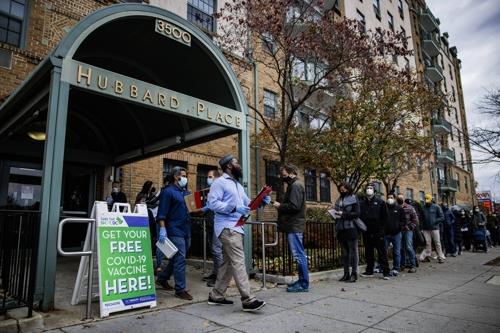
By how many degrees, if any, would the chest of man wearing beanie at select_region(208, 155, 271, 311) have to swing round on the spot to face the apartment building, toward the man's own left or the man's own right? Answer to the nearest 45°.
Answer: approximately 45° to the man's own left

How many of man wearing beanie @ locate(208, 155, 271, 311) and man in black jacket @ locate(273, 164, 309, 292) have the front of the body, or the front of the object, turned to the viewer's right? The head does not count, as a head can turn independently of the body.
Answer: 1

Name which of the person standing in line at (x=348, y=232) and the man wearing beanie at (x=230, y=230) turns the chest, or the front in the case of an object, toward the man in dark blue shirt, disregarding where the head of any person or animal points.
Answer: the person standing in line

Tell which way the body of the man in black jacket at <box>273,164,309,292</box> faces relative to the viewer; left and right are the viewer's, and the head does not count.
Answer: facing to the left of the viewer

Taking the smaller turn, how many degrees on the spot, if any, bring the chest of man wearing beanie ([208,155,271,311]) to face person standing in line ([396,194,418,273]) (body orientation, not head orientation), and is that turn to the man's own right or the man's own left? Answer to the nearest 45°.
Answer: approximately 45° to the man's own left

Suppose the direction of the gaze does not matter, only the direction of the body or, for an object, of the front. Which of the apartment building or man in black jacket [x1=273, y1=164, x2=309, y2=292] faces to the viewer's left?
the man in black jacket

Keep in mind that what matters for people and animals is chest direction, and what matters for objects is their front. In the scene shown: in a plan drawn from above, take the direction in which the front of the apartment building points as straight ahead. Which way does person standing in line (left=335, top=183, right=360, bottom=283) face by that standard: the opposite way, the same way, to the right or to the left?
to the right

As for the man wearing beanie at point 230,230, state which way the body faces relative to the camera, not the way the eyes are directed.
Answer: to the viewer's right

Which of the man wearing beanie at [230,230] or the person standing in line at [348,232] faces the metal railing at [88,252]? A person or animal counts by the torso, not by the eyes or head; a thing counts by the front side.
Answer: the person standing in line

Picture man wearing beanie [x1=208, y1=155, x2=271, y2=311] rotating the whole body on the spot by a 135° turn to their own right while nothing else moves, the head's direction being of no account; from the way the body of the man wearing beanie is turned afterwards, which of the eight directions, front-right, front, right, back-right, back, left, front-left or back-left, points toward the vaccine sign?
front-right

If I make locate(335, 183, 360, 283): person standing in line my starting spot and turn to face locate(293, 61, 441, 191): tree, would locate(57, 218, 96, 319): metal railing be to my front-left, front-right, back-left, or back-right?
back-left

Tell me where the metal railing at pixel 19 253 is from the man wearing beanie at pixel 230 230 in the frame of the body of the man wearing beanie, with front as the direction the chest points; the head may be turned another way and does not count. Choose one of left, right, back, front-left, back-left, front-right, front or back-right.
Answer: back

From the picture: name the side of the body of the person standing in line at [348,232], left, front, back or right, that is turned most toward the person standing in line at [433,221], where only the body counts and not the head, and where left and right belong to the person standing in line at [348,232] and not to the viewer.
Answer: back

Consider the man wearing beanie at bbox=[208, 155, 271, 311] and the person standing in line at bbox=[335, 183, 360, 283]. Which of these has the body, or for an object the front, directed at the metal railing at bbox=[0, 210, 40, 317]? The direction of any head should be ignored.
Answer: the person standing in line

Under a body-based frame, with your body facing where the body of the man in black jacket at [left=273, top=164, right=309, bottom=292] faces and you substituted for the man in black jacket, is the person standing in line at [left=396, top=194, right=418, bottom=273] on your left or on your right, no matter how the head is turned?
on your right

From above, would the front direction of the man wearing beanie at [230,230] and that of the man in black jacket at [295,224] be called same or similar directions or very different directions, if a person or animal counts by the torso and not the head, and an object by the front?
very different directions

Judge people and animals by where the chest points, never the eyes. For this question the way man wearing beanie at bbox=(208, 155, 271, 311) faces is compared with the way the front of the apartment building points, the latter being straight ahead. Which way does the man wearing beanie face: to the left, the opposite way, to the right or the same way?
to the left
